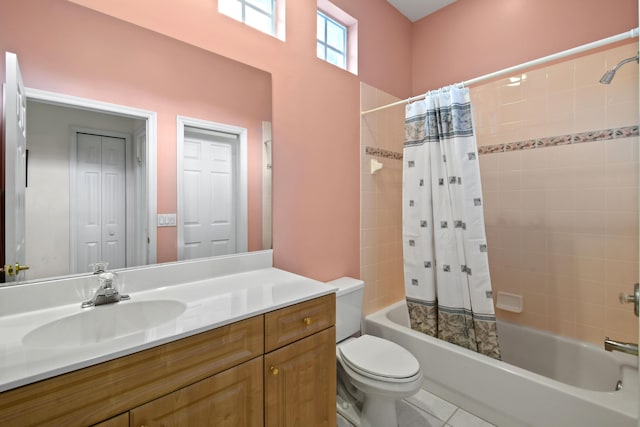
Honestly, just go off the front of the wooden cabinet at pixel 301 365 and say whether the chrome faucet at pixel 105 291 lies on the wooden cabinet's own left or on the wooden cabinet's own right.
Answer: on the wooden cabinet's own right

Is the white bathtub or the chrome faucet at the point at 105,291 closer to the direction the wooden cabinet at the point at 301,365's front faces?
the white bathtub

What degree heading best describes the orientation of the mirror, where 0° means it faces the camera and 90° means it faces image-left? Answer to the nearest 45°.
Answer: approximately 315°
